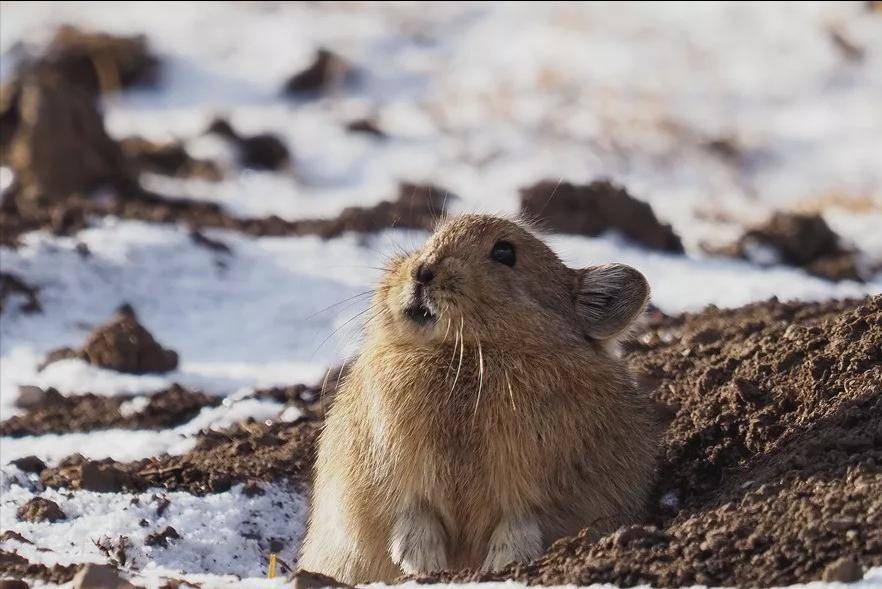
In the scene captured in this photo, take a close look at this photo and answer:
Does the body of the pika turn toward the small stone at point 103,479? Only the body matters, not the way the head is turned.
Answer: no

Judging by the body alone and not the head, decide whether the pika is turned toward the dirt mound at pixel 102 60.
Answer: no

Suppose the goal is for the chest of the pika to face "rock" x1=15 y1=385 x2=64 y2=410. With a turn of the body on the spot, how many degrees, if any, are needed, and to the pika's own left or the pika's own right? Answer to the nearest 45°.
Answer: approximately 90° to the pika's own right

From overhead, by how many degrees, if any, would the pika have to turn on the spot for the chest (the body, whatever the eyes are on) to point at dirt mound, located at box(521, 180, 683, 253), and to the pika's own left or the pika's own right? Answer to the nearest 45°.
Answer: approximately 135° to the pika's own right

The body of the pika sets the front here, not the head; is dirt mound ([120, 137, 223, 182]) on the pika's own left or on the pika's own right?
on the pika's own right

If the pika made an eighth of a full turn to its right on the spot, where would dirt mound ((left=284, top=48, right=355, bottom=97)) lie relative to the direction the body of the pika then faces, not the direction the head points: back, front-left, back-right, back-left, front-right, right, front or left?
right

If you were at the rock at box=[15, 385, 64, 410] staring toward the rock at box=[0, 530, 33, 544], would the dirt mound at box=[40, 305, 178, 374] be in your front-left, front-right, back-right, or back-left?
back-left

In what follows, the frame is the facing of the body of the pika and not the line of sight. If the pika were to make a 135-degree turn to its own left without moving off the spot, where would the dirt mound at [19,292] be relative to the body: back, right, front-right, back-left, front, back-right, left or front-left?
back-left

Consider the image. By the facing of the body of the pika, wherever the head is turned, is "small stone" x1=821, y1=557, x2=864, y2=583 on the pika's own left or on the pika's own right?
on the pika's own left

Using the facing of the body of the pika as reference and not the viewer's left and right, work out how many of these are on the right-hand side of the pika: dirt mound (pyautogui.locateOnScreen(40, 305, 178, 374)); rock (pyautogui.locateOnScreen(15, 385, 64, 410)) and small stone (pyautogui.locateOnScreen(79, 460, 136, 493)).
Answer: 3

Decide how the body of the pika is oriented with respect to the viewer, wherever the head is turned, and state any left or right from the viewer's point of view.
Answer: facing the viewer and to the left of the viewer

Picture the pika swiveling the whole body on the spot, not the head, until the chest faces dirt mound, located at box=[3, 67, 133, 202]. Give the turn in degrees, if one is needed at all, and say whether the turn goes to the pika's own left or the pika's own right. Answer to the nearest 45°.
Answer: approximately 90° to the pika's own right

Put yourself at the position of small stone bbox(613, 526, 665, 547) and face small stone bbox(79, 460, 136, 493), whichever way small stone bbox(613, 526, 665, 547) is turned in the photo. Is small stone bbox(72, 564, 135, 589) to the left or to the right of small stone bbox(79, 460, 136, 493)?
left

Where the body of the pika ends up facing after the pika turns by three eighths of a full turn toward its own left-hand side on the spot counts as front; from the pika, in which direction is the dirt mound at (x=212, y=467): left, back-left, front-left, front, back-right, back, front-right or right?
back-left

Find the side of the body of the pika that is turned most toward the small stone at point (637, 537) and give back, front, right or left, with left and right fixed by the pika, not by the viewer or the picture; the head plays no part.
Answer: left

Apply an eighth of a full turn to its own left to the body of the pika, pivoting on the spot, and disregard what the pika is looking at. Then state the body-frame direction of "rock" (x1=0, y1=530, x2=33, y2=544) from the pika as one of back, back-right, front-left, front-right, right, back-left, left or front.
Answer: right
